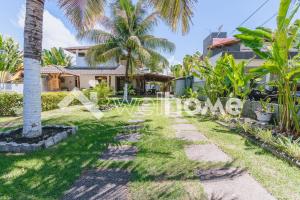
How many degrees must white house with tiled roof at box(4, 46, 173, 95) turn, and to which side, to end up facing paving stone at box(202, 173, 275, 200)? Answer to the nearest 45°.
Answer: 0° — it already faces it

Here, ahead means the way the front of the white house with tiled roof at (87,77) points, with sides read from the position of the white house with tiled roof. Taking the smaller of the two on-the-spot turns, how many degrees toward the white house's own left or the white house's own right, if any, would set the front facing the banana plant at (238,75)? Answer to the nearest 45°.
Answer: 0° — it already faces it

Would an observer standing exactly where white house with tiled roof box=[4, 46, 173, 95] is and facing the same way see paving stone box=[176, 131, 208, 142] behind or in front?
in front

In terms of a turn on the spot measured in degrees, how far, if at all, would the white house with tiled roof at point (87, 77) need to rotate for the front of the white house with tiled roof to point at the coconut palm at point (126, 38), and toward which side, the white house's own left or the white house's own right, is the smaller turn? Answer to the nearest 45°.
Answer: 0° — it already faces it

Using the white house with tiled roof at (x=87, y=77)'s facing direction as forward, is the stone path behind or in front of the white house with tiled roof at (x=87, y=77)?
in front

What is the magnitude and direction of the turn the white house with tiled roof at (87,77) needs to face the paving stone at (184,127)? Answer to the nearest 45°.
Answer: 0° — it already faces it

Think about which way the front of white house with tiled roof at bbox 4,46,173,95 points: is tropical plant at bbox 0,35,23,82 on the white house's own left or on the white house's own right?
on the white house's own right

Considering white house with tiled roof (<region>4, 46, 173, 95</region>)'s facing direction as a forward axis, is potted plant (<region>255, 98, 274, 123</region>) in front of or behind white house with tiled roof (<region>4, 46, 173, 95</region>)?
in front

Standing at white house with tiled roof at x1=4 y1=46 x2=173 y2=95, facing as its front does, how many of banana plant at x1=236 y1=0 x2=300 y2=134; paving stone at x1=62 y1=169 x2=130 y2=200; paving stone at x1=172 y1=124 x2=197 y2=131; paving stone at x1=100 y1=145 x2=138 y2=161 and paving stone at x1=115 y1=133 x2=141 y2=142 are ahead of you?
5

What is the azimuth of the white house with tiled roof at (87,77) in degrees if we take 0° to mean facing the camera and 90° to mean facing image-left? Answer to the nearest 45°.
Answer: approximately 0°

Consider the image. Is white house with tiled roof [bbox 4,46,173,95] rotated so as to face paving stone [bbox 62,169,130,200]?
yes

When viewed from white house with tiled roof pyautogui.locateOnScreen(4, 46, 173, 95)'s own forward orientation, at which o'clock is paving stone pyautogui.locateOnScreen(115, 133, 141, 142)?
The paving stone is roughly at 12 o'clock from the white house with tiled roof.

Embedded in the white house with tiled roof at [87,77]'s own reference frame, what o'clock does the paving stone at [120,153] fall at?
The paving stone is roughly at 12 o'clock from the white house with tiled roof.
